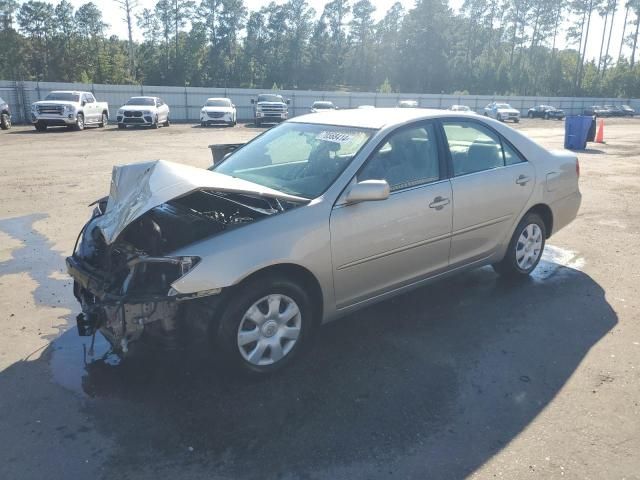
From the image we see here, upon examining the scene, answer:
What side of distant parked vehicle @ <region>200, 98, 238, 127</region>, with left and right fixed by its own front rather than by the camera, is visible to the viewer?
front

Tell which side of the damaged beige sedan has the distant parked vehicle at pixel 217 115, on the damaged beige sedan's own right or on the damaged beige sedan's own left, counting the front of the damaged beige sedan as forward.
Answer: on the damaged beige sedan's own right

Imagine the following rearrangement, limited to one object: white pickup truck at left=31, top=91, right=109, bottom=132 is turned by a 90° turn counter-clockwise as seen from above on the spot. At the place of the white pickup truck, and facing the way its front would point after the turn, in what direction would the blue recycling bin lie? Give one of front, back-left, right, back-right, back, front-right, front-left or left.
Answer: front

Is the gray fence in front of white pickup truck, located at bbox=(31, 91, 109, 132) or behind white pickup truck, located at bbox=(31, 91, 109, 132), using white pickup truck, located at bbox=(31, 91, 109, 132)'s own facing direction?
behind

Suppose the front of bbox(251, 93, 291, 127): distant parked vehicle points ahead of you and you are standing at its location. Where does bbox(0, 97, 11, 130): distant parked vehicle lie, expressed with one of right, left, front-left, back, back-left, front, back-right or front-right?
front-right

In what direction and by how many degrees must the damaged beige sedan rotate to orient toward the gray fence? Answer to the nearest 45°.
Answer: approximately 135° to its right

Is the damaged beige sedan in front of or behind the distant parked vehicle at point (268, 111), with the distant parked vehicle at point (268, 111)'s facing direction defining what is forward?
in front

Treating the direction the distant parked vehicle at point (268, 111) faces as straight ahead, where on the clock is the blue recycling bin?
The blue recycling bin is roughly at 11 o'clock from the distant parked vehicle.

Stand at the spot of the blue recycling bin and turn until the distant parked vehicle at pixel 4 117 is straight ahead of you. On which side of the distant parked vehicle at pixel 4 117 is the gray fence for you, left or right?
right

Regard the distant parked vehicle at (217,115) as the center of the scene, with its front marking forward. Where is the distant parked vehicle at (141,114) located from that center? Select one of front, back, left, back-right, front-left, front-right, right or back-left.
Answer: front-right

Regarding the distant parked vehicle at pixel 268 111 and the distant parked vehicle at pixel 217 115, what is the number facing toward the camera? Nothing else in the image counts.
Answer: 2

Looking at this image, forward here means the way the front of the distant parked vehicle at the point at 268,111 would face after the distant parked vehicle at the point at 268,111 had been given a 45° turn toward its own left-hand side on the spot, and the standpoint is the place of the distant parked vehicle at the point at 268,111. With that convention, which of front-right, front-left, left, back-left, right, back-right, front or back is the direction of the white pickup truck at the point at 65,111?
right

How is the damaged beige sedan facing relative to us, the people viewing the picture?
facing the viewer and to the left of the viewer

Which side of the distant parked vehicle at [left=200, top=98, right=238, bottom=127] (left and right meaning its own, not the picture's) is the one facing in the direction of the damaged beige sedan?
front

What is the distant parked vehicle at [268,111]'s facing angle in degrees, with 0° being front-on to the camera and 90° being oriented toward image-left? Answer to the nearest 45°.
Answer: approximately 0°
